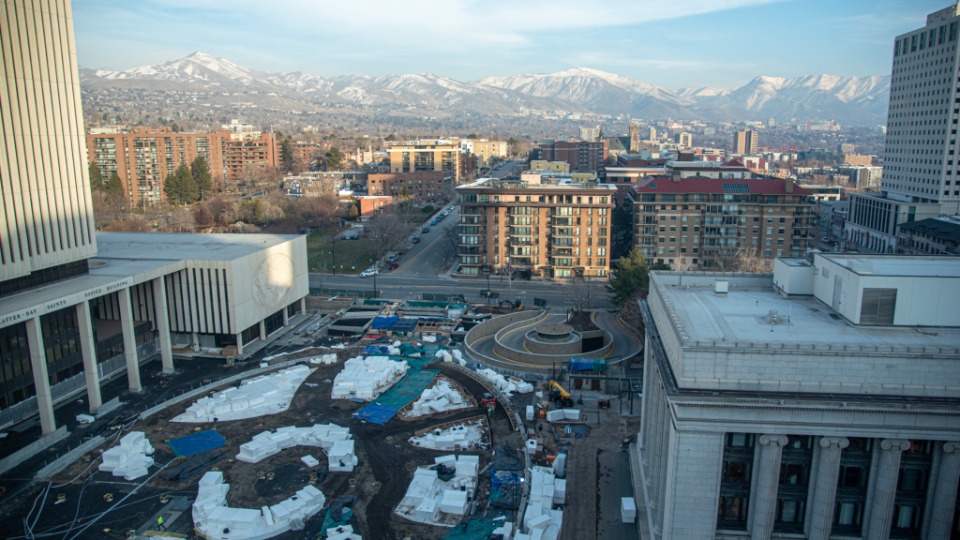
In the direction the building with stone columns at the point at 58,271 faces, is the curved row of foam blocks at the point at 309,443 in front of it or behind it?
in front

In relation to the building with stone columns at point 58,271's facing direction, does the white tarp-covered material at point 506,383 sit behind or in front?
in front

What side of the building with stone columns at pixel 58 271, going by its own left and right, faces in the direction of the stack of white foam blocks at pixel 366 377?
front

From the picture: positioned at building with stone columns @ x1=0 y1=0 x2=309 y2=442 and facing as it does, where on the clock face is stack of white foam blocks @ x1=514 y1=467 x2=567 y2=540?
The stack of white foam blocks is roughly at 12 o'clock from the building with stone columns.

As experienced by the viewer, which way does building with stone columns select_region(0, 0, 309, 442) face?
facing the viewer and to the right of the viewer

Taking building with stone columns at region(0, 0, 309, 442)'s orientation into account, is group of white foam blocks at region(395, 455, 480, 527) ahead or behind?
ahead

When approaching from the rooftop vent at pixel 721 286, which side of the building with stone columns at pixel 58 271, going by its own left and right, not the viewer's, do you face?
front

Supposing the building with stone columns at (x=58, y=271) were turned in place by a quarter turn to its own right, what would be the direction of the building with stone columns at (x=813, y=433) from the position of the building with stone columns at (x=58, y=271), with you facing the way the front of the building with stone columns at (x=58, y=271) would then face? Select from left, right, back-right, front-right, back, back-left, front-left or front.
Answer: left

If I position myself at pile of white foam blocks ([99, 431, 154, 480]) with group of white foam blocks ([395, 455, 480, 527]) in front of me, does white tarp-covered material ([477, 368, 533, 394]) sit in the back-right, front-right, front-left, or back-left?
front-left
